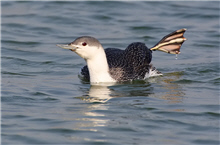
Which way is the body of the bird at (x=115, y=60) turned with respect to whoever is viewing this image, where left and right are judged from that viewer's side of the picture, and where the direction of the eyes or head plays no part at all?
facing the viewer and to the left of the viewer
